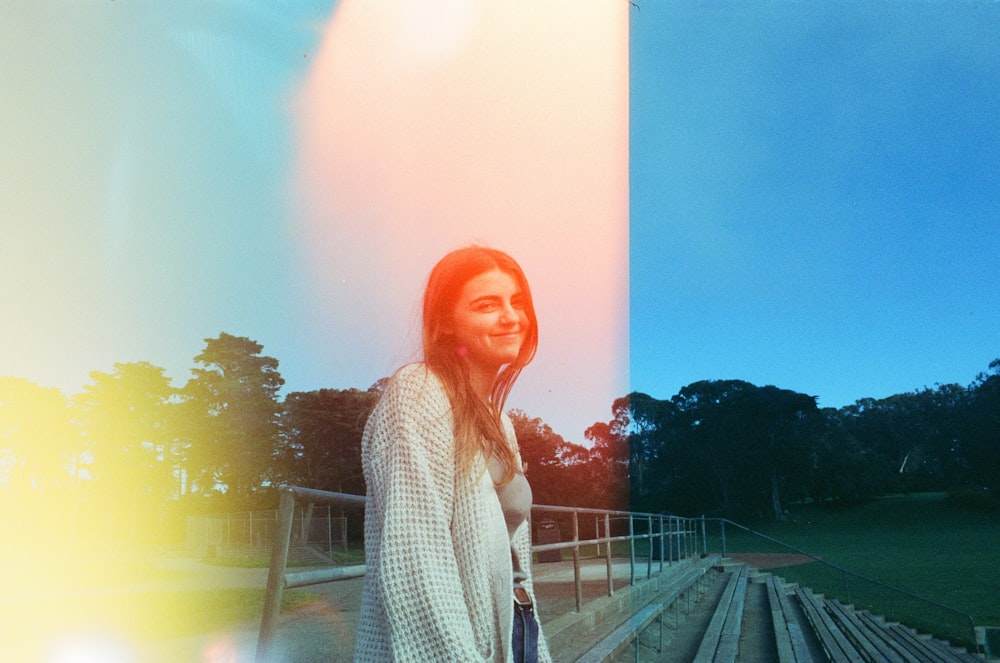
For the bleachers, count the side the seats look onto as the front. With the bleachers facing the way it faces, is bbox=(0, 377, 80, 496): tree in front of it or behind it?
behind

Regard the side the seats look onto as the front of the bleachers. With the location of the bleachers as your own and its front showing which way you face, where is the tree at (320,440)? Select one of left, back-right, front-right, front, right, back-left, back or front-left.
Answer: back-left

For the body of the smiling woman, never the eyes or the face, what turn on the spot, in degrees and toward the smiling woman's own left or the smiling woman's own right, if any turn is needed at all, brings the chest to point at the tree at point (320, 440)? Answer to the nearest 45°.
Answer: approximately 135° to the smiling woman's own left

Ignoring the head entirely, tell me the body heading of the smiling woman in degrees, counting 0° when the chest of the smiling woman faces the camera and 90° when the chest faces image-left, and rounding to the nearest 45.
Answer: approximately 315°

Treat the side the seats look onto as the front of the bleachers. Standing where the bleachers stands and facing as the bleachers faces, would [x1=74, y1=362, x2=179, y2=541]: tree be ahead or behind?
behind

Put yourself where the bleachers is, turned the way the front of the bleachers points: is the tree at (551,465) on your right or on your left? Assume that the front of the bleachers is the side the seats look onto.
on your left

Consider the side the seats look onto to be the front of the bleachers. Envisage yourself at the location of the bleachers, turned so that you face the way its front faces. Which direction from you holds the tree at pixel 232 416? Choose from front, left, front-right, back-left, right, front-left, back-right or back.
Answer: back-left

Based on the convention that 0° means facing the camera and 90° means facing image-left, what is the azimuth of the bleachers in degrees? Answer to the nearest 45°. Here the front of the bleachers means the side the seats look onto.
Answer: approximately 270°

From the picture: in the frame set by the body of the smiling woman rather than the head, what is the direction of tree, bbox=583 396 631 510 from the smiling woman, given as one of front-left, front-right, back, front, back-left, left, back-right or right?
back-left
